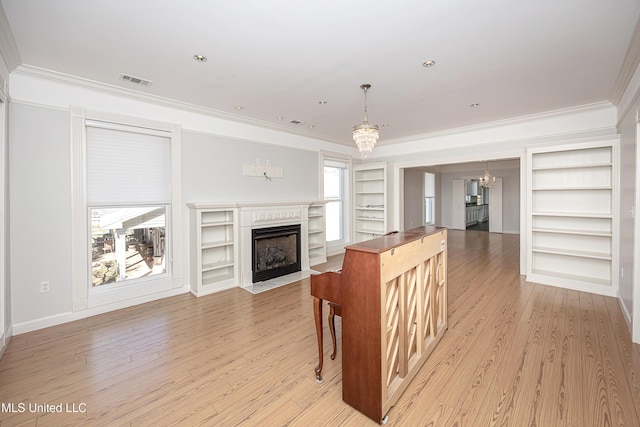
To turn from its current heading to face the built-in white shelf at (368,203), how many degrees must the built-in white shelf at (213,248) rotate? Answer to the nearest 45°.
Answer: approximately 45° to its left

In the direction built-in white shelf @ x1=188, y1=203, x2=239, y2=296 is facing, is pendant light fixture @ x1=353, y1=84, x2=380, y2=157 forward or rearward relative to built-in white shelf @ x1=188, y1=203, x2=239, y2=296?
forward

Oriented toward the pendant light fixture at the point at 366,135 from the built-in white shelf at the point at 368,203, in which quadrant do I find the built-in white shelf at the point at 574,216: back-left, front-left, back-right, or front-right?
front-left

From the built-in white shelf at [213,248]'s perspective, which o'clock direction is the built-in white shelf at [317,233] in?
the built-in white shelf at [317,233] is roughly at 10 o'clock from the built-in white shelf at [213,248].

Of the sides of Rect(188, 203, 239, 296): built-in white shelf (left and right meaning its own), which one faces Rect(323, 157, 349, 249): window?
left

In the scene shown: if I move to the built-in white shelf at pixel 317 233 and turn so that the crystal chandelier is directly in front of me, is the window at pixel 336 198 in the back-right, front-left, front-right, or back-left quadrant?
front-left

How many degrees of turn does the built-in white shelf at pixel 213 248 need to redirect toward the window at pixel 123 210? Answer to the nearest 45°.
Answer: approximately 135° to its right

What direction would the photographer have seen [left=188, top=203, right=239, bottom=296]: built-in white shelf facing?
facing the viewer and to the right of the viewer

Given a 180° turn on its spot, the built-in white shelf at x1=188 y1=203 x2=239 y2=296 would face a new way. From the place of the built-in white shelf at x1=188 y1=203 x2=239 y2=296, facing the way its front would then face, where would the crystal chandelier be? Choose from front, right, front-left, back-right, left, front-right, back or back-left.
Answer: back-right

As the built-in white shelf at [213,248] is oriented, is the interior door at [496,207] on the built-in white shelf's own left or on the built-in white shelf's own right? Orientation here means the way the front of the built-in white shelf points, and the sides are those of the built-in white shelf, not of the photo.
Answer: on the built-in white shelf's own left
